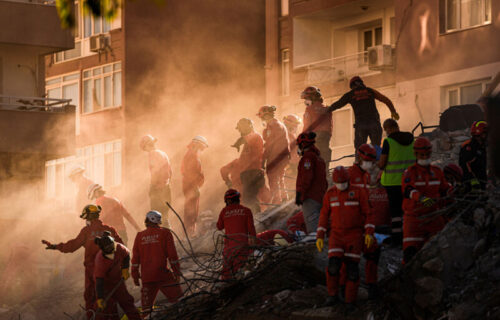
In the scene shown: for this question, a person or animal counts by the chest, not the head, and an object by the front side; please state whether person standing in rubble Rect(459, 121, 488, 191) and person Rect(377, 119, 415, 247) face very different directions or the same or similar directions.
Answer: very different directions

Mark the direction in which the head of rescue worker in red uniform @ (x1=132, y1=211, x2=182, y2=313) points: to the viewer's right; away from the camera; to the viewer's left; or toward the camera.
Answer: away from the camera

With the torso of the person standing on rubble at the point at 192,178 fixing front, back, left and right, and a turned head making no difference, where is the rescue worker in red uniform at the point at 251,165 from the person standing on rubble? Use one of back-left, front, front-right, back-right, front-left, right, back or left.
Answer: front-right

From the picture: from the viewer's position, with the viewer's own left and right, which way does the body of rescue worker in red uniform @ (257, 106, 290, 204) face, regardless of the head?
facing to the left of the viewer

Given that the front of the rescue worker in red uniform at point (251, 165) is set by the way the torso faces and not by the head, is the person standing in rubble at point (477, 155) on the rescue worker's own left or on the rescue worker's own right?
on the rescue worker's own left

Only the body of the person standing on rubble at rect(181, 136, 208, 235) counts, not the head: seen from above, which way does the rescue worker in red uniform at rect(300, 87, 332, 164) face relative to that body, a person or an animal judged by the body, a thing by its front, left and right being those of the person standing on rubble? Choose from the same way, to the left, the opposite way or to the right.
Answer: the opposite way

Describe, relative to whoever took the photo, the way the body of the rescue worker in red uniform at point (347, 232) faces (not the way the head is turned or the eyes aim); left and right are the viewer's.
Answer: facing the viewer

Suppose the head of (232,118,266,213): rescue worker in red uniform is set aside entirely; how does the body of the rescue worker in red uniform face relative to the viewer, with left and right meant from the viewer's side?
facing to the left of the viewer
